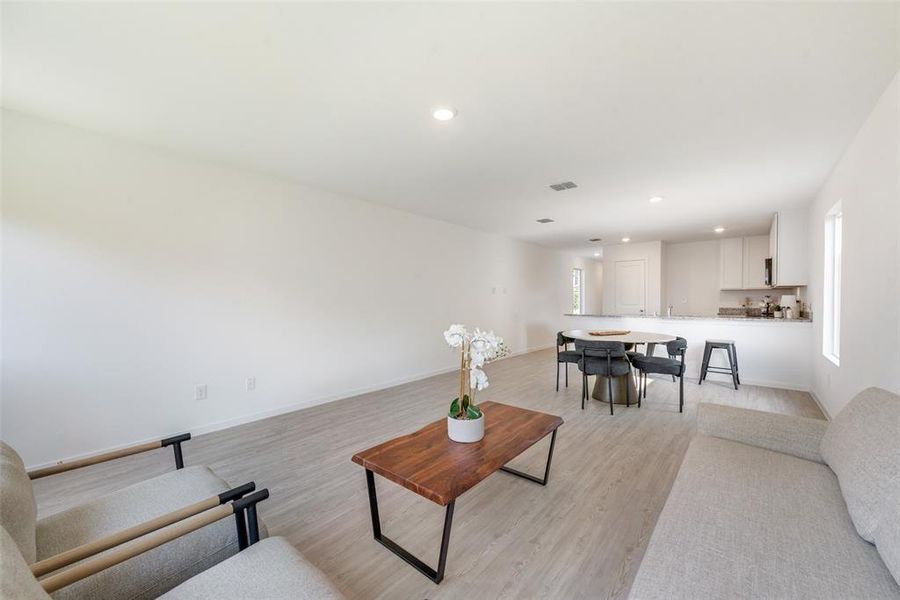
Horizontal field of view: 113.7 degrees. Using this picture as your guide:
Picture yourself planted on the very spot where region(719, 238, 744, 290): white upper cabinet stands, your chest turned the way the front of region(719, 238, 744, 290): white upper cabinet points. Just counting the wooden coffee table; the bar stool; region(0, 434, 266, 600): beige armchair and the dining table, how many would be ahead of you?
4

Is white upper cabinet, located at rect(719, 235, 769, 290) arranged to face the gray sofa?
yes

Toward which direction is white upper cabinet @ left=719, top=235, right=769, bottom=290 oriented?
toward the camera

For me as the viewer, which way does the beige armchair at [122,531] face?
facing away from the viewer and to the right of the viewer
